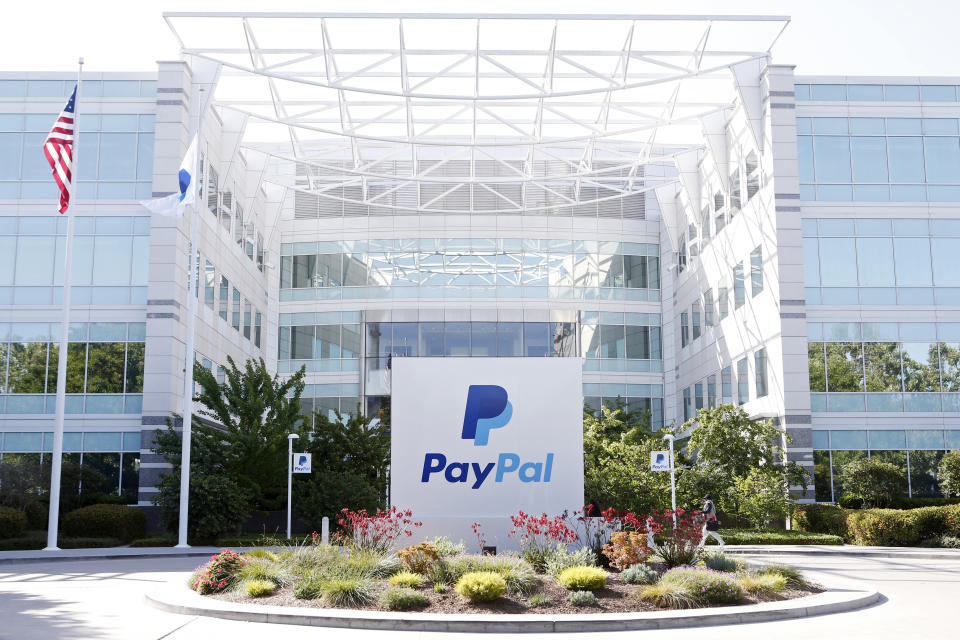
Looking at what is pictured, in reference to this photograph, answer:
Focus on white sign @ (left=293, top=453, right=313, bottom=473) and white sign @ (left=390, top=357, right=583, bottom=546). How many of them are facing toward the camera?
2

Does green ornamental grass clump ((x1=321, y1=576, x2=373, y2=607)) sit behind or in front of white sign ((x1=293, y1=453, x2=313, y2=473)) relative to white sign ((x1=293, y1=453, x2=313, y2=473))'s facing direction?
in front

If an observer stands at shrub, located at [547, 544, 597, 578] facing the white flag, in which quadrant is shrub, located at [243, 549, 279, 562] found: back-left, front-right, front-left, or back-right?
front-left

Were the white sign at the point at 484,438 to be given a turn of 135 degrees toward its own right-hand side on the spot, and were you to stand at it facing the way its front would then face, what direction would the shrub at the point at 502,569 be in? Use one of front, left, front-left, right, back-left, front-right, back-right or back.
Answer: back-left

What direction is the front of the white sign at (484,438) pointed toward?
toward the camera

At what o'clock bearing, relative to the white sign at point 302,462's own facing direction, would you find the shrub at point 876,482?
The shrub is roughly at 9 o'clock from the white sign.

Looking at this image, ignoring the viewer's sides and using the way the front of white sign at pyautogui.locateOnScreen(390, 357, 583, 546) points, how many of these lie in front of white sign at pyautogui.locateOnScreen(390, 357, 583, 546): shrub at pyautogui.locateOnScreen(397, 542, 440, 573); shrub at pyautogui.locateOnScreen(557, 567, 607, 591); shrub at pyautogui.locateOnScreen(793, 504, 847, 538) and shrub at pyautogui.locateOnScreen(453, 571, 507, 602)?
3

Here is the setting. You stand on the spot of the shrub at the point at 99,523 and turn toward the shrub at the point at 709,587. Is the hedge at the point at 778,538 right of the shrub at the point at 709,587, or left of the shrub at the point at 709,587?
left

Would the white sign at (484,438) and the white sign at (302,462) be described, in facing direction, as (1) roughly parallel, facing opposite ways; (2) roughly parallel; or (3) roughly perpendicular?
roughly parallel

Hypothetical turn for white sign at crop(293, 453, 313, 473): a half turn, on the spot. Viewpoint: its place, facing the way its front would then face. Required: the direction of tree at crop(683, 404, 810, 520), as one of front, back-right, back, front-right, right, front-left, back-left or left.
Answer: right

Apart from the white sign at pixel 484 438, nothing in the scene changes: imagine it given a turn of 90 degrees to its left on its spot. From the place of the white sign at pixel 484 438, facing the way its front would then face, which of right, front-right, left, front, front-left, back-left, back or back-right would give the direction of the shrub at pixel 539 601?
right

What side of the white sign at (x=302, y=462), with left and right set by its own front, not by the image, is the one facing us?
front

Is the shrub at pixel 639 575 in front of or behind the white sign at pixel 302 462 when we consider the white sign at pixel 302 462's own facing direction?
in front
